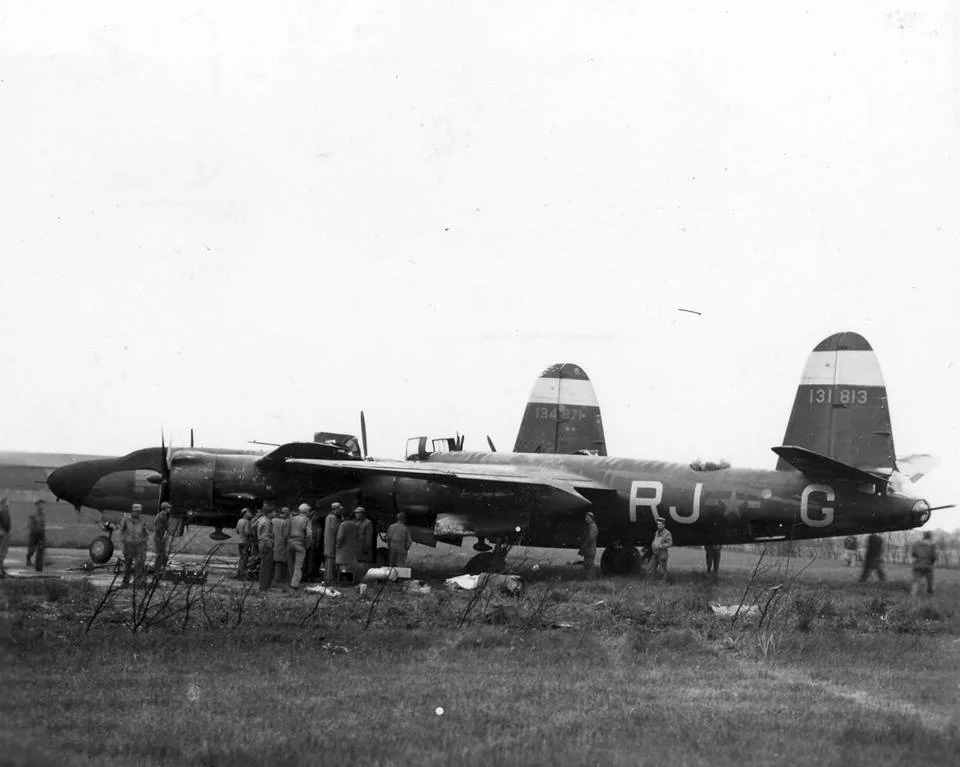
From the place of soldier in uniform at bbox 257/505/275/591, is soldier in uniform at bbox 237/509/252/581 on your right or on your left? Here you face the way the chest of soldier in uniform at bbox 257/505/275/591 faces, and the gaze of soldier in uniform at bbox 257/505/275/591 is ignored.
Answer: on your left

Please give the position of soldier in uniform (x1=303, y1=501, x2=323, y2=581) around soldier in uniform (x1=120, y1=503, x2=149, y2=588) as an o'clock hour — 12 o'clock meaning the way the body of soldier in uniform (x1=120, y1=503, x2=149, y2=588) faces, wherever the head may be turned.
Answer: soldier in uniform (x1=303, y1=501, x2=323, y2=581) is roughly at 8 o'clock from soldier in uniform (x1=120, y1=503, x2=149, y2=588).
